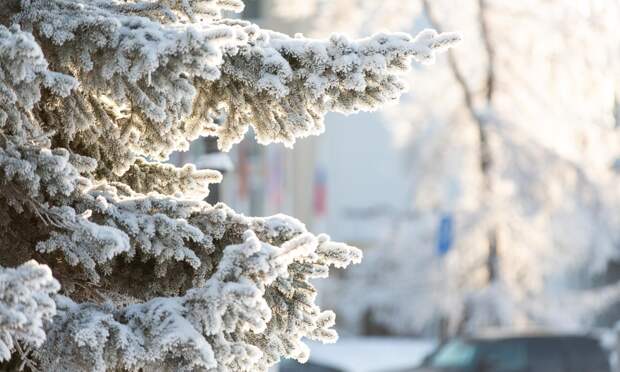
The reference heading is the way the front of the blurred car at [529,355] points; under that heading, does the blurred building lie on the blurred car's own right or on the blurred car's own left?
on the blurred car's own right

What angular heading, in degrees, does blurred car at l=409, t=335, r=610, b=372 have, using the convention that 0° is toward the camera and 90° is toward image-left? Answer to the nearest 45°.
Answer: approximately 45°

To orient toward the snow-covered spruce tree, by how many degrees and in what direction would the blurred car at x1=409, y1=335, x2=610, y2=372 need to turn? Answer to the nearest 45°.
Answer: approximately 45° to its left
